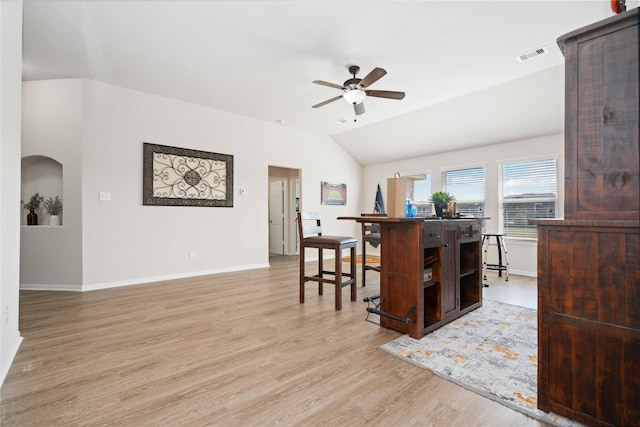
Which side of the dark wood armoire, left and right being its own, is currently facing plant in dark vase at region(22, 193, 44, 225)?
front

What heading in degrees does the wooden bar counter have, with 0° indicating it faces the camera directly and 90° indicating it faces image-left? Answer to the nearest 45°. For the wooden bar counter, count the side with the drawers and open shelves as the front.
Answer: approximately 315°

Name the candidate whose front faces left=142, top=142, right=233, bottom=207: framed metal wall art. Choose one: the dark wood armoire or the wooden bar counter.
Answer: the dark wood armoire

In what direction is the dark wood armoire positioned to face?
to the viewer's left

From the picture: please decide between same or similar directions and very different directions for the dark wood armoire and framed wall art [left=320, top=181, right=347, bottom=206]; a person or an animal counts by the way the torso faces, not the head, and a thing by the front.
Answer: very different directions

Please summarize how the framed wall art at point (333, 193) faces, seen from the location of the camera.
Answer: facing the viewer and to the right of the viewer

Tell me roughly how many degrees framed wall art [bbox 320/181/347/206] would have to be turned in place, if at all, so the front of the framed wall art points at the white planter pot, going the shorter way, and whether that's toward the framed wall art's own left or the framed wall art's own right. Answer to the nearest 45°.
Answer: approximately 90° to the framed wall art's own right

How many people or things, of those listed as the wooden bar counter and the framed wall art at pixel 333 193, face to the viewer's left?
0

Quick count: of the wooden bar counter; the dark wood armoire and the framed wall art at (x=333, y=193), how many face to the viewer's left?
1

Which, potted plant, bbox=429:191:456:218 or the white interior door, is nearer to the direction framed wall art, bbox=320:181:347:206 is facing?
the potted plant

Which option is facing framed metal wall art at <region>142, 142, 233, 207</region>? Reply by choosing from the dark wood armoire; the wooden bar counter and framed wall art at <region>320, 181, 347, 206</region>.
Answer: the dark wood armoire

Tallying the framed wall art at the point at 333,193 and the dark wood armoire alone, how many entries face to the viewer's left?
1

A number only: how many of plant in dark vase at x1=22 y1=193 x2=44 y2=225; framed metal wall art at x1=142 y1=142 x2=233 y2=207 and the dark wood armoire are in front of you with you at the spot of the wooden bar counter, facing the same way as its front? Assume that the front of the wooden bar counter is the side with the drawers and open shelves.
1

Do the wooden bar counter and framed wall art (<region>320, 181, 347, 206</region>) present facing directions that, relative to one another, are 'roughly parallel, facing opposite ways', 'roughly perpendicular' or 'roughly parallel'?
roughly parallel

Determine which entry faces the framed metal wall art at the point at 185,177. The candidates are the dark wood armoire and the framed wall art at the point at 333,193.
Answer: the dark wood armoire

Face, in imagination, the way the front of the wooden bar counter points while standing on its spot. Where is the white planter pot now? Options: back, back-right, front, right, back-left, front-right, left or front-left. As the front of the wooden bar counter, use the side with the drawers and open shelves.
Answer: back-right
